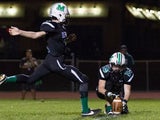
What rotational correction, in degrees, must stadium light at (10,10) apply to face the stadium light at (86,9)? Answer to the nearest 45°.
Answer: approximately 90° to its left

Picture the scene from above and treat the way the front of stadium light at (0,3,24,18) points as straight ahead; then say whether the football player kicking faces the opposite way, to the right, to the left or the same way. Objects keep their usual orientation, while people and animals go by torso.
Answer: to the left

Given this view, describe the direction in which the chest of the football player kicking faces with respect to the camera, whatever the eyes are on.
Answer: to the viewer's right

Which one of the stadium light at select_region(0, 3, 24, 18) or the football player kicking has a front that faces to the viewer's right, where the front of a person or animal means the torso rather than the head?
the football player kicking

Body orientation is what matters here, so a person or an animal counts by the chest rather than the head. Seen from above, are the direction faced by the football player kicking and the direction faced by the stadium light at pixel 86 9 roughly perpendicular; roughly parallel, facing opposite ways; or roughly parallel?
roughly perpendicular

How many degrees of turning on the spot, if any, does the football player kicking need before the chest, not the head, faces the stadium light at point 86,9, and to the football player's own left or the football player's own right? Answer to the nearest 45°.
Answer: approximately 90° to the football player's own left

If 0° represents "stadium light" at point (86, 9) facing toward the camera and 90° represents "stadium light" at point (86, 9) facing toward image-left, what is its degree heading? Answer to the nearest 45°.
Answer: approximately 0°

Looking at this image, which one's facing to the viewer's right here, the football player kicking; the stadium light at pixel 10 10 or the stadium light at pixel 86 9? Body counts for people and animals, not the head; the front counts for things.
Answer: the football player kicking

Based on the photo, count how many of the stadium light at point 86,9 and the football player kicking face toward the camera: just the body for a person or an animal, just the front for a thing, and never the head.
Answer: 1
